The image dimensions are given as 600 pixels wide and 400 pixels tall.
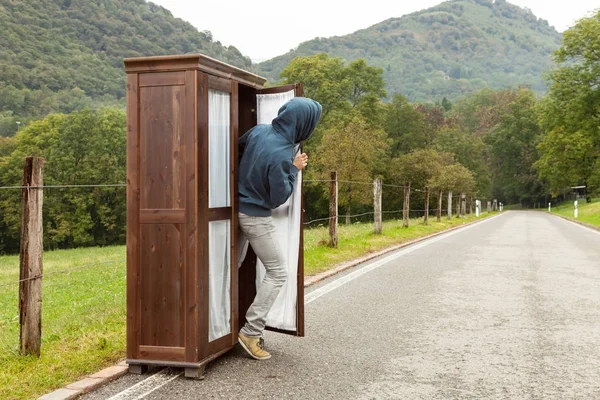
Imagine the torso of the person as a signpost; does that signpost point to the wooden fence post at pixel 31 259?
no

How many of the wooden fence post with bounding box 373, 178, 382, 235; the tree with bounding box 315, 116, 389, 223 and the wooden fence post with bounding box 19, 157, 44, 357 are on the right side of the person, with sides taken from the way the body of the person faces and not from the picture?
0

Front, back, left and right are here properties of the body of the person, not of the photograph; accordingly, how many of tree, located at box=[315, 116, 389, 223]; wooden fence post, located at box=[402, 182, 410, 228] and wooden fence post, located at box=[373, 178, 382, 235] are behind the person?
0

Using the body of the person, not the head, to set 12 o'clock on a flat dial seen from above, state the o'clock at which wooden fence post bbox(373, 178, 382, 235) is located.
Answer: The wooden fence post is roughly at 11 o'clock from the person.

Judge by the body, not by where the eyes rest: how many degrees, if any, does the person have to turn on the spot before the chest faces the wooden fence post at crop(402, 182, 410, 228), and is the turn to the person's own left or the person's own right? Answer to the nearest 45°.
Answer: approximately 45° to the person's own left

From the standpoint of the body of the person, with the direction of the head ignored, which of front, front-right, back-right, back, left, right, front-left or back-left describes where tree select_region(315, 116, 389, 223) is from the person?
front-left

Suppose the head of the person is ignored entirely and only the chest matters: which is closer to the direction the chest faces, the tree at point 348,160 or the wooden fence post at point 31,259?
the tree

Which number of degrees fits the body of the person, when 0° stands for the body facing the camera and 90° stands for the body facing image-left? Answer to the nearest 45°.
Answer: approximately 225°
